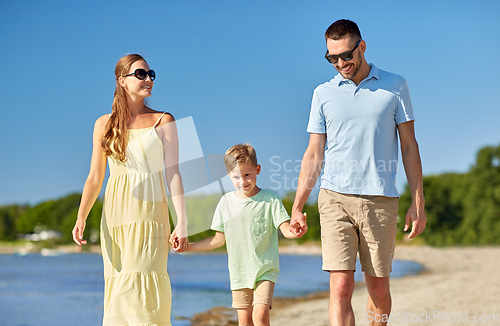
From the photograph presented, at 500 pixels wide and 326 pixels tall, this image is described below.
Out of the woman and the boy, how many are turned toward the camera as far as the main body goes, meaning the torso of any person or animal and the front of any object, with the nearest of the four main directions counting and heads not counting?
2

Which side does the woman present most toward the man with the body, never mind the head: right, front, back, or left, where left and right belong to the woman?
left

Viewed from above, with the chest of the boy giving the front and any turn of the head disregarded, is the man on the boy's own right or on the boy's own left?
on the boy's own left

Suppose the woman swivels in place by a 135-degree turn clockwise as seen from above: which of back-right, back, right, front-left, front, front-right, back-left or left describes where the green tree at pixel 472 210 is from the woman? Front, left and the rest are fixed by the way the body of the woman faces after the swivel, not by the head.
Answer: right

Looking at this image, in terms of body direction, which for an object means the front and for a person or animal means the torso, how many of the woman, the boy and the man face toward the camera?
3

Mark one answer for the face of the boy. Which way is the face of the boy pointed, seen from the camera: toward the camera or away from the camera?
toward the camera

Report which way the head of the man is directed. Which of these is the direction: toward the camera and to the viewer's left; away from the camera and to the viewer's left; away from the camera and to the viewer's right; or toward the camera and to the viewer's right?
toward the camera and to the viewer's left

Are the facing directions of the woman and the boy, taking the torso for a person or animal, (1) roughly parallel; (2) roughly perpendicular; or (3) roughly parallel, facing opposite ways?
roughly parallel

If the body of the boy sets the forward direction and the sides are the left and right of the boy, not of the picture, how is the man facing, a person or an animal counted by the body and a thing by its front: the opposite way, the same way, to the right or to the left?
the same way

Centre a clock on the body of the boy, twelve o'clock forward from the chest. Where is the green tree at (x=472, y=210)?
The green tree is roughly at 7 o'clock from the boy.

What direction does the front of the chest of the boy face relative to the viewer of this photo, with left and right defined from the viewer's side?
facing the viewer

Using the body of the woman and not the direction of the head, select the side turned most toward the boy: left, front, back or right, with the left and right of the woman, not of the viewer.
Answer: left

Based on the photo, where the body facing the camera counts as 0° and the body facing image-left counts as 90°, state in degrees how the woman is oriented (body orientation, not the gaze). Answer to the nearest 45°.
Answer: approximately 0°
